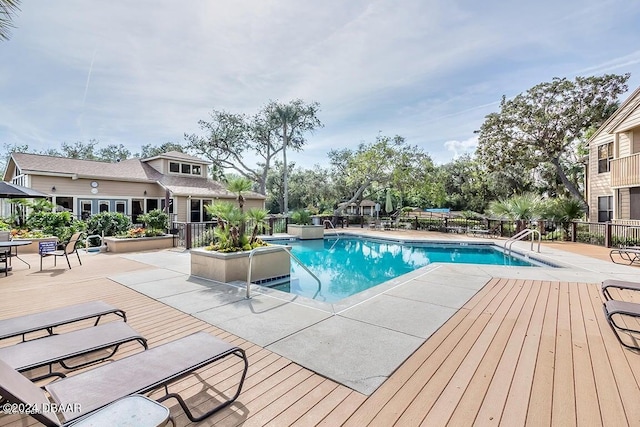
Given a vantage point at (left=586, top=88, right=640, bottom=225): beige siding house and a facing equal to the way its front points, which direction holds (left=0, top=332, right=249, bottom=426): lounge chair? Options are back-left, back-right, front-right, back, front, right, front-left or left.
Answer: front-left

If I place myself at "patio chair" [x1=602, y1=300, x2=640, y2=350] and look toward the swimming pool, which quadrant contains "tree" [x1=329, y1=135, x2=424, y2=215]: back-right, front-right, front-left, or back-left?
front-right

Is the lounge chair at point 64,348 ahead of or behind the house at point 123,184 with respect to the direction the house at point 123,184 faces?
ahead

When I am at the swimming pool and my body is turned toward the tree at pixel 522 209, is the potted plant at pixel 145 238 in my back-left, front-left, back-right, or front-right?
back-left

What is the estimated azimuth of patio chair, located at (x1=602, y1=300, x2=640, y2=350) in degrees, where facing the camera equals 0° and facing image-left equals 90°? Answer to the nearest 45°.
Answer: approximately 90°

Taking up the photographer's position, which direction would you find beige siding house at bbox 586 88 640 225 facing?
facing the viewer and to the left of the viewer

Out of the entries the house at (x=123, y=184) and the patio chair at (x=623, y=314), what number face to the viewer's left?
1

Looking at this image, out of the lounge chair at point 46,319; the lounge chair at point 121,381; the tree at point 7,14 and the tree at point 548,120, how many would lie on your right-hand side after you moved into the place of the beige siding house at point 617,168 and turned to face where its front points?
1

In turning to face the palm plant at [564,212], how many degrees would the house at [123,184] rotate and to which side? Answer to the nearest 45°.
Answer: approximately 45° to its left

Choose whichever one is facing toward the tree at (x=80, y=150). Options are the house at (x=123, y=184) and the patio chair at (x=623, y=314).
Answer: the patio chair

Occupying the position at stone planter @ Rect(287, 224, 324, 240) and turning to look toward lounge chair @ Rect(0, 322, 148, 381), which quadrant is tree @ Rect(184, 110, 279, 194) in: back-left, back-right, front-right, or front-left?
back-right

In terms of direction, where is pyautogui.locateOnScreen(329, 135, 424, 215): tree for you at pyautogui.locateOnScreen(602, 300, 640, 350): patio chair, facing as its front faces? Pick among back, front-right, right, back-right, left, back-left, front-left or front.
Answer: front-right

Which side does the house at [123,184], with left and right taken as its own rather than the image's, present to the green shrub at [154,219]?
front

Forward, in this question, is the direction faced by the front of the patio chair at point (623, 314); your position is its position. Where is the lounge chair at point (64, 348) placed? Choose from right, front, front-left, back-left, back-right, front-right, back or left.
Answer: front-left

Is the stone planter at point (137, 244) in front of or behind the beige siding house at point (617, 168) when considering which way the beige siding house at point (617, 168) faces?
in front

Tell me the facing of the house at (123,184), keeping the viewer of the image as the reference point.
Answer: facing the viewer

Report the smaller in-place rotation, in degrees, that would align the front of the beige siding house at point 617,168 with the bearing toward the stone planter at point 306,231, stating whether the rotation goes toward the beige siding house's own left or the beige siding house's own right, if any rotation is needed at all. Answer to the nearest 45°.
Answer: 0° — it already faces it
